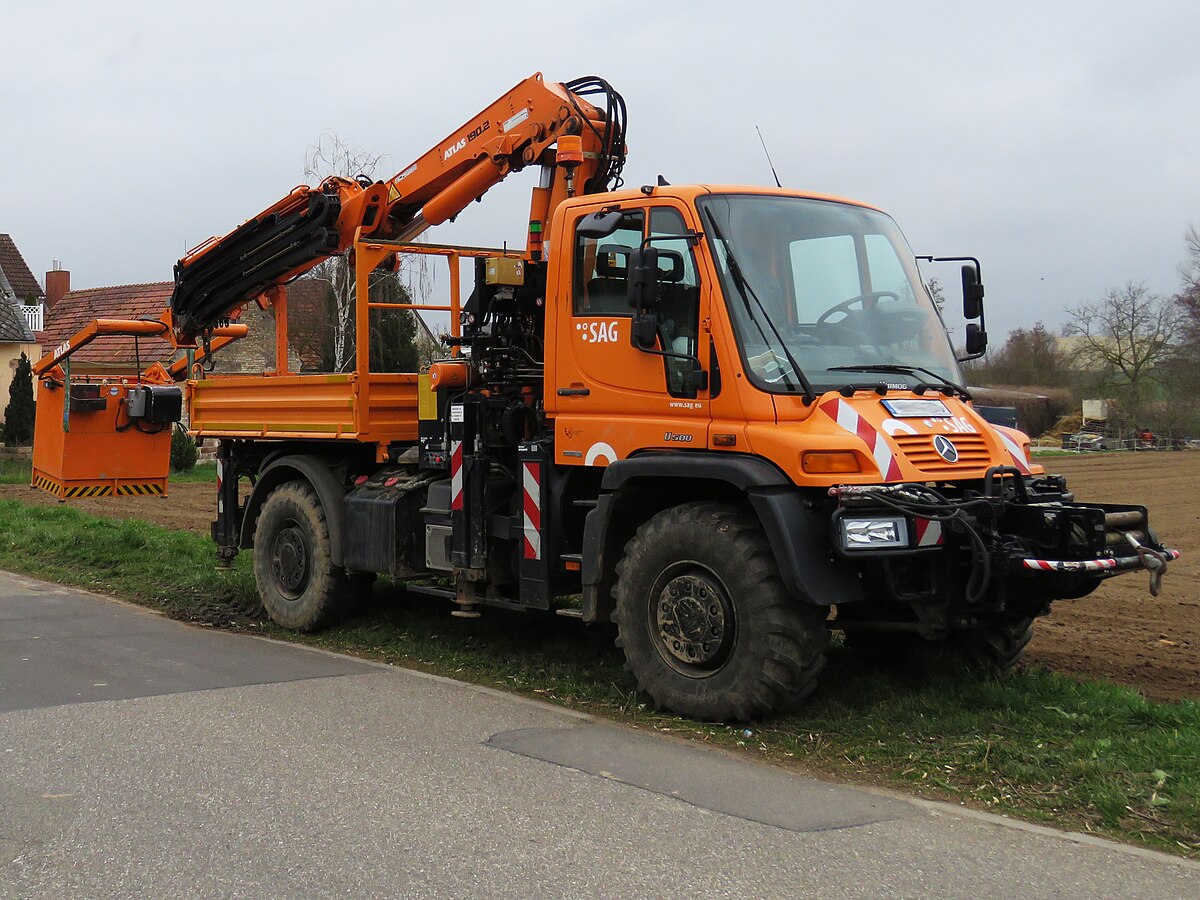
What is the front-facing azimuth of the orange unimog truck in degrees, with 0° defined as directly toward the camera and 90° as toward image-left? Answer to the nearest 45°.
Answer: approximately 315°

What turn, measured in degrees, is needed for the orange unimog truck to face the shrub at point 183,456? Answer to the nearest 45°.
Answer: approximately 180°

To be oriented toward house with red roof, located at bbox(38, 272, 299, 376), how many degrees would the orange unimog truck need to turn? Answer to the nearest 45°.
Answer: approximately 180°

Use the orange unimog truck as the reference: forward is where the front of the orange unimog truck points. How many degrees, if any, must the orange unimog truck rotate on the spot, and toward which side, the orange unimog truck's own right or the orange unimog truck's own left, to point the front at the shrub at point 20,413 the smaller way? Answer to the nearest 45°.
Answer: approximately 180°
